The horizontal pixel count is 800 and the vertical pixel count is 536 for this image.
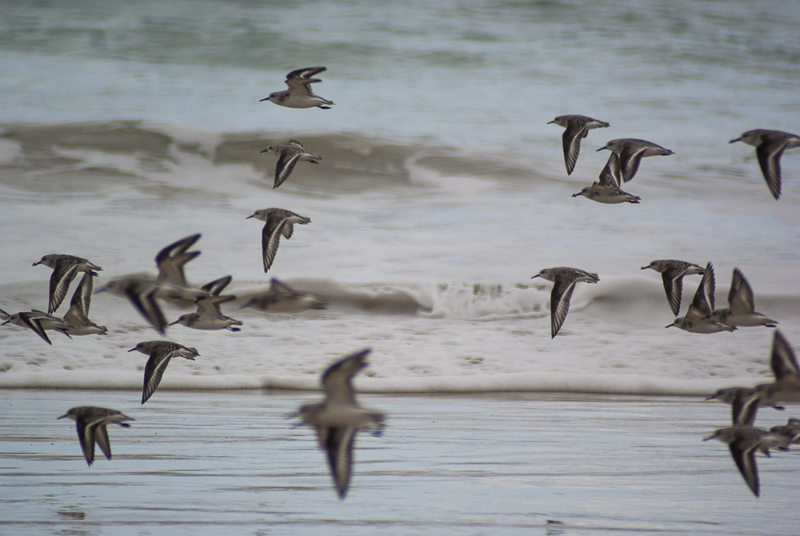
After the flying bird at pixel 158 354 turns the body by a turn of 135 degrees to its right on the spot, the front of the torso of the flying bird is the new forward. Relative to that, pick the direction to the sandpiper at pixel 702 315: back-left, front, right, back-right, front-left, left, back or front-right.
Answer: front-right

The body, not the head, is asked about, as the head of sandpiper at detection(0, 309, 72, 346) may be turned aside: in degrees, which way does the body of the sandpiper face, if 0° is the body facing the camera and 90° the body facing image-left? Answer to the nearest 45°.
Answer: approximately 90°

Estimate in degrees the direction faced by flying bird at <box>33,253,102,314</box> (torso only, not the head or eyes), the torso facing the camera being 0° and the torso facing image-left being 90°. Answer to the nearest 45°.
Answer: approximately 90°

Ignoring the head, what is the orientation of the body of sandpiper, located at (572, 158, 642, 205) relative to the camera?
to the viewer's left

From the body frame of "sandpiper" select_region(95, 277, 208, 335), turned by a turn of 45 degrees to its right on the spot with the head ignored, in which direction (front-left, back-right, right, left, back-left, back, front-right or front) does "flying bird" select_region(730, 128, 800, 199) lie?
back-right

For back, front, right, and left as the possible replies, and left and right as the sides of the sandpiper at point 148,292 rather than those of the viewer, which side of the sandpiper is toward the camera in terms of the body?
left

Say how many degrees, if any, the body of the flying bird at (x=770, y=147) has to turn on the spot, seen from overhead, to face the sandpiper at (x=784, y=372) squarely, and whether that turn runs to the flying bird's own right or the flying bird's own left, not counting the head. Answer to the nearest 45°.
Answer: approximately 90° to the flying bird's own left

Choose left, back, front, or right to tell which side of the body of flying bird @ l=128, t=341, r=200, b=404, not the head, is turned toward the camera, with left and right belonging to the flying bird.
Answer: left

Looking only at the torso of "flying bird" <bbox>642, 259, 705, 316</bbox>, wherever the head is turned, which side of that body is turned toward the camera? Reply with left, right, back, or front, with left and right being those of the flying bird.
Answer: left

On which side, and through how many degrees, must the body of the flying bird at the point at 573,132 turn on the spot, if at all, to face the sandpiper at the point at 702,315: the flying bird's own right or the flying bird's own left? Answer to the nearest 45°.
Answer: approximately 135° to the flying bird's own left

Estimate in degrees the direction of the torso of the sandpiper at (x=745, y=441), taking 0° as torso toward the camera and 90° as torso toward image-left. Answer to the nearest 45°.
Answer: approximately 90°
